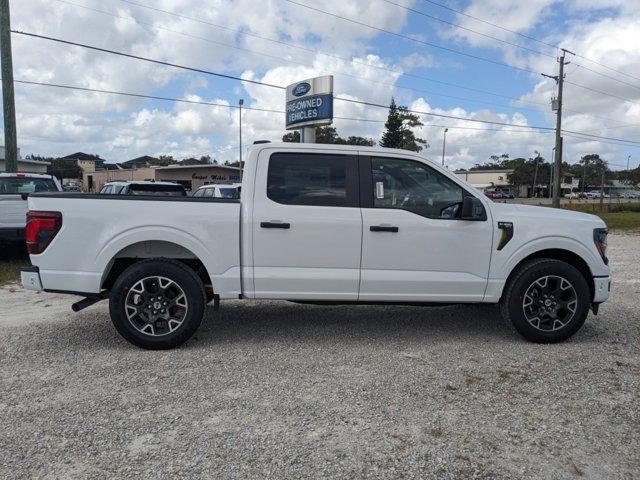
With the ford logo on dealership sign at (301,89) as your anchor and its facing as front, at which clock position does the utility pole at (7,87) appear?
The utility pole is roughly at 12 o'clock from the ford logo on dealership sign.

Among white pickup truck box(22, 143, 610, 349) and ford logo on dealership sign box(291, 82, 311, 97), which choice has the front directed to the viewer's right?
the white pickup truck

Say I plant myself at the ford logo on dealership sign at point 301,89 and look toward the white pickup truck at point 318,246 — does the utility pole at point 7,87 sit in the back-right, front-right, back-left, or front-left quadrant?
front-right

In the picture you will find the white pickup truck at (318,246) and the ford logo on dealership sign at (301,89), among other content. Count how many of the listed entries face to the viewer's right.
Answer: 1

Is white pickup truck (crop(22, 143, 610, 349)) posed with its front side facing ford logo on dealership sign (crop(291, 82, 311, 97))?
no

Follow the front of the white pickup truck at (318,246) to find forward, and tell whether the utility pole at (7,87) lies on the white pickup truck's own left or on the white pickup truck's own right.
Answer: on the white pickup truck's own left

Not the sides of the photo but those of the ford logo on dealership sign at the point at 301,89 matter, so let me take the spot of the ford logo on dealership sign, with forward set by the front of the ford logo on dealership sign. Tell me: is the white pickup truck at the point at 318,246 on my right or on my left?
on my left

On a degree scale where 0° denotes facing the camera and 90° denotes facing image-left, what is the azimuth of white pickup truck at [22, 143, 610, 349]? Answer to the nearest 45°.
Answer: approximately 270°

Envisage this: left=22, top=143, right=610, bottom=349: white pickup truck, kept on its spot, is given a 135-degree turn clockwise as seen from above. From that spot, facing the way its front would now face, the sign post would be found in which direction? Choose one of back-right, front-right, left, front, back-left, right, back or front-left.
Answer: back-right

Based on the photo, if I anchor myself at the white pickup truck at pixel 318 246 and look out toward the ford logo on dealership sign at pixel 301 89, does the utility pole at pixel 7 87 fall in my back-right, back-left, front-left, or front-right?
front-left

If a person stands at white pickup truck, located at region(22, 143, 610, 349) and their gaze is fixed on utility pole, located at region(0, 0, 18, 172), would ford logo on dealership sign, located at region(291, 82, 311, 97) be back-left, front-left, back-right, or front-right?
front-right

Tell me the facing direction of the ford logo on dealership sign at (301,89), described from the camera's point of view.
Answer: facing the viewer and to the left of the viewer
